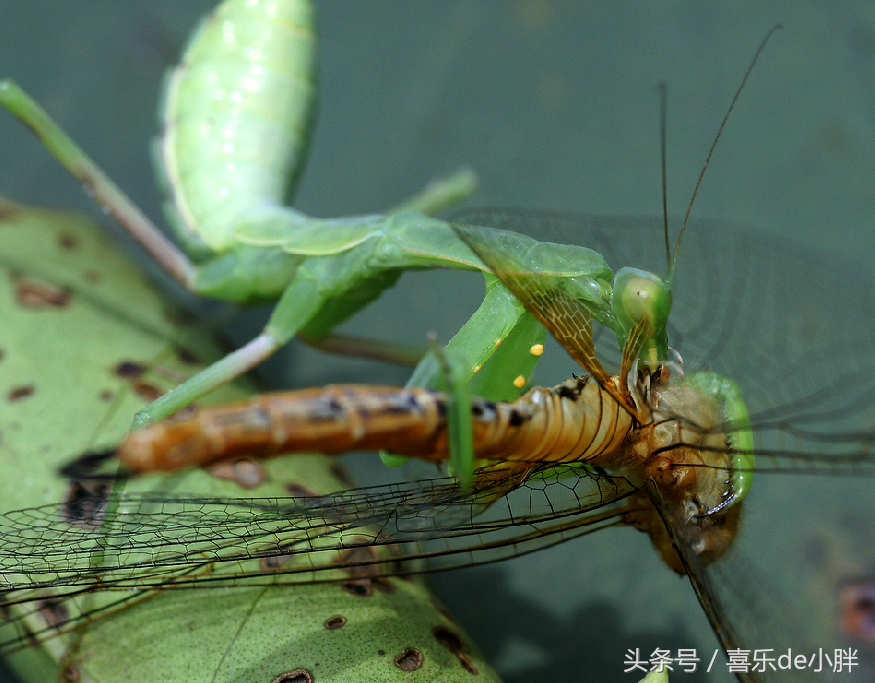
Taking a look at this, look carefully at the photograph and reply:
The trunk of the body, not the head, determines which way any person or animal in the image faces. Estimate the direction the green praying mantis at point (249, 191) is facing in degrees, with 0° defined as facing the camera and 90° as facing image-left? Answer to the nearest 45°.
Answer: approximately 270°
